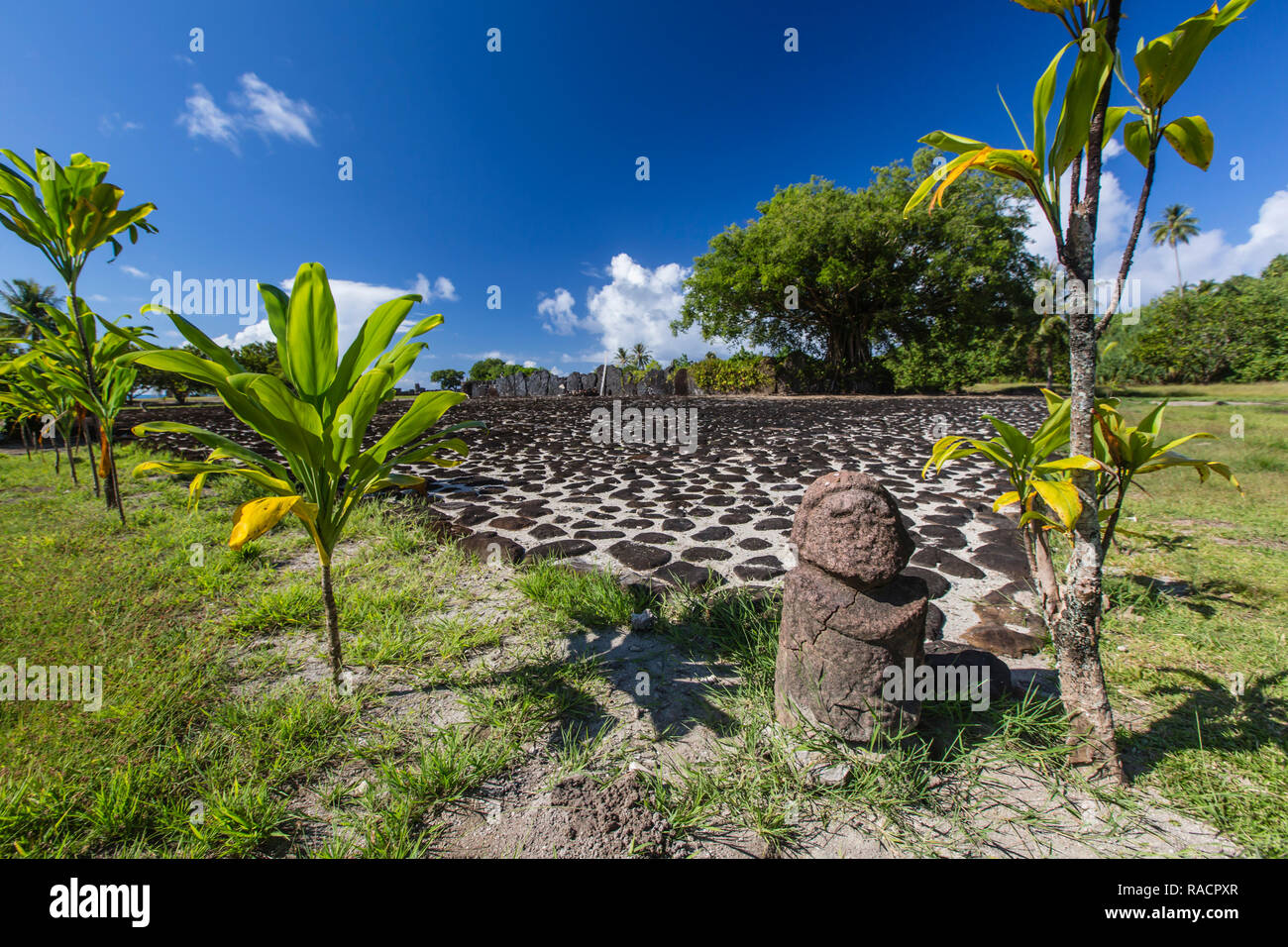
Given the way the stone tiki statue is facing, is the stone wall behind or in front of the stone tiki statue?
behind

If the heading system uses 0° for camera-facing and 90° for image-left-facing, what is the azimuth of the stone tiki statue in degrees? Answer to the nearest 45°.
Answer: approximately 315°

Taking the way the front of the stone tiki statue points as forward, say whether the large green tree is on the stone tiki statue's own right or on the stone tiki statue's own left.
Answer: on the stone tiki statue's own left

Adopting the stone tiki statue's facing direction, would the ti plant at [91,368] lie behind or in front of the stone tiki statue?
behind
